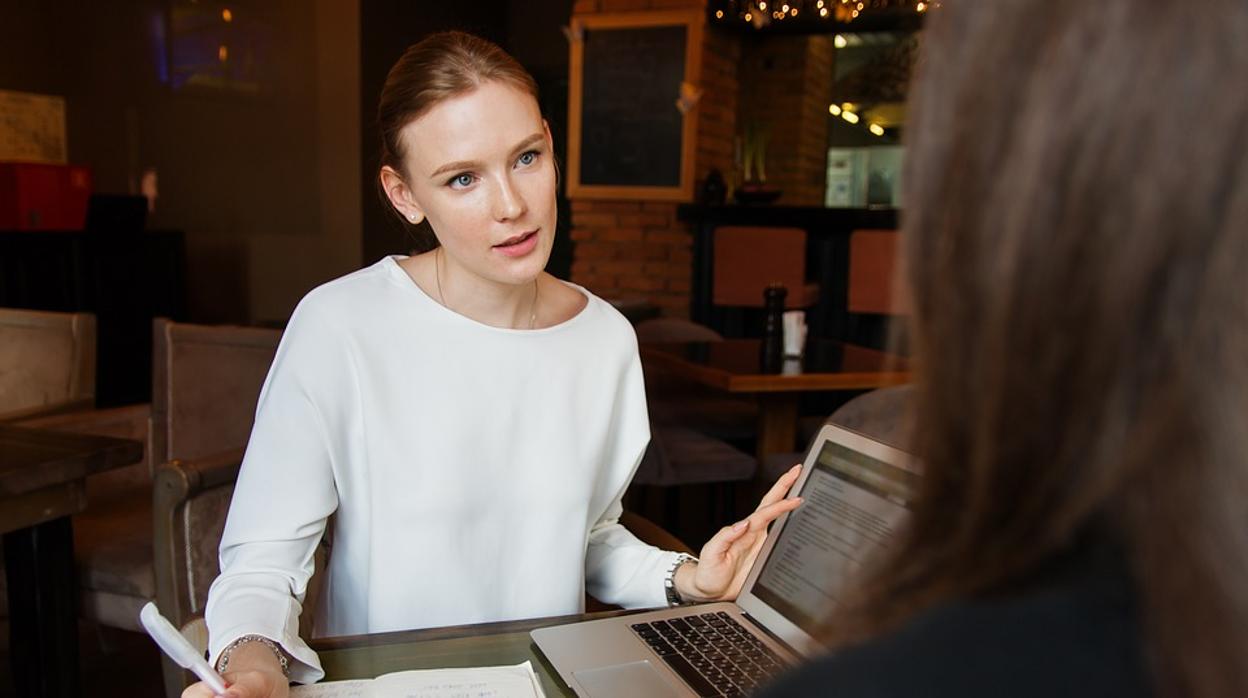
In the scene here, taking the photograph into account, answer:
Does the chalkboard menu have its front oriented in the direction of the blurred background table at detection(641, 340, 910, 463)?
yes

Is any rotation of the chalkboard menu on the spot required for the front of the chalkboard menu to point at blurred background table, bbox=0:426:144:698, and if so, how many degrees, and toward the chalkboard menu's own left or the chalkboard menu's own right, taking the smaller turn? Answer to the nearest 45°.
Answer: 0° — it already faces it

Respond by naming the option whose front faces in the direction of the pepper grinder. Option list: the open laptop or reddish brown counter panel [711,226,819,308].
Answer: the reddish brown counter panel

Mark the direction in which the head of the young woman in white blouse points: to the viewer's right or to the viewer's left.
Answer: to the viewer's right

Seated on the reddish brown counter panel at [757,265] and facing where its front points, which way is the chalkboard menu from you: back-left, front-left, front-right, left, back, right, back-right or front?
back-right

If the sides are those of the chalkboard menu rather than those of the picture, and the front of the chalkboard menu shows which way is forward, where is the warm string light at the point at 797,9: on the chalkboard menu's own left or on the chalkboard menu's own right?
on the chalkboard menu's own left

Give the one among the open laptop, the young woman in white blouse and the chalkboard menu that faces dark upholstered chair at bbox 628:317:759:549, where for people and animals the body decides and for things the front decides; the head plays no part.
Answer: the chalkboard menu

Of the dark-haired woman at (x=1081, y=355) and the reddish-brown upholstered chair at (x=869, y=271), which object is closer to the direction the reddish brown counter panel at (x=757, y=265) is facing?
the dark-haired woman

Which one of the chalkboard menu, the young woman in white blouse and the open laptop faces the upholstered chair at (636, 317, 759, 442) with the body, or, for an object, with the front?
the chalkboard menu

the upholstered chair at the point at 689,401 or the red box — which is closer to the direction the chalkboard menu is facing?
the upholstered chair

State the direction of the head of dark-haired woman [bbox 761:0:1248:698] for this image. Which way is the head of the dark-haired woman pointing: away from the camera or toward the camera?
away from the camera
